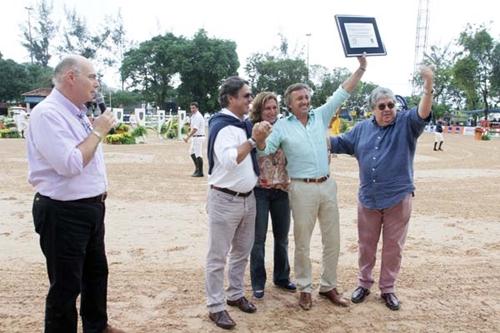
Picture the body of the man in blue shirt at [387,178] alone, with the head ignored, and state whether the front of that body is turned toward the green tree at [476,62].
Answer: no

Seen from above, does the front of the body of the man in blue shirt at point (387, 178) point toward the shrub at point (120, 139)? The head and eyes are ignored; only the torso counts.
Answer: no

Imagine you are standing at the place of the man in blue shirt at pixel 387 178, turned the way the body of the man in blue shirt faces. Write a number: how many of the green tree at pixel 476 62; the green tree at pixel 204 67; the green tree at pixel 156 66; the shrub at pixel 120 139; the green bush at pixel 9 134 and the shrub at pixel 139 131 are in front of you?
0

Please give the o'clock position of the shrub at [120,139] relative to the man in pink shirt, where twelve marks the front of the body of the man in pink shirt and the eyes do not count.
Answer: The shrub is roughly at 9 o'clock from the man in pink shirt.

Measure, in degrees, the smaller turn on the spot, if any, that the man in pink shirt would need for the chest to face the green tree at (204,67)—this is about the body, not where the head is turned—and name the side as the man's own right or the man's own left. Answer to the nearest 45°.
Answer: approximately 90° to the man's own left

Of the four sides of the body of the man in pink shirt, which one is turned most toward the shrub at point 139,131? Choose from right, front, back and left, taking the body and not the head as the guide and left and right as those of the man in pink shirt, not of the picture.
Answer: left

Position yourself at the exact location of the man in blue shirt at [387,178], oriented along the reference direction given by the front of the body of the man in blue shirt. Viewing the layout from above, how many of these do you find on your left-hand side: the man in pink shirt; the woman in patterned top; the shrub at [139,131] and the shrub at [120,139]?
0

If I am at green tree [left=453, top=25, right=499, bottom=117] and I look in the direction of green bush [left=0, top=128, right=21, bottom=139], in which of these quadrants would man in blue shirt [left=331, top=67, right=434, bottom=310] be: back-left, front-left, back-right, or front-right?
front-left

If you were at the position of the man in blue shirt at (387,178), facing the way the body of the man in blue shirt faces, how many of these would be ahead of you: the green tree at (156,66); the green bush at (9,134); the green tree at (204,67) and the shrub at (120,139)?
0

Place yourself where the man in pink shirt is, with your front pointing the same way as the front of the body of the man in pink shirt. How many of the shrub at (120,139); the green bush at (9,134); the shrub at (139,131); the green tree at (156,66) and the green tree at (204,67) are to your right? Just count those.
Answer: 0

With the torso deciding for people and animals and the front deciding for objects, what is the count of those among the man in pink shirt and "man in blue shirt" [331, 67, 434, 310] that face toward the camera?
1

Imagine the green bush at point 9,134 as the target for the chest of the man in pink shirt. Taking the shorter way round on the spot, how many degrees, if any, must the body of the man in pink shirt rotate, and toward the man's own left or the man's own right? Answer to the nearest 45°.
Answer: approximately 90° to the man's own left

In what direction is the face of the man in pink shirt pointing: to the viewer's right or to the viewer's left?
to the viewer's right

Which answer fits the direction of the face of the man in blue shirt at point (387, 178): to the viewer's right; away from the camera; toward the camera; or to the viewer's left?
toward the camera

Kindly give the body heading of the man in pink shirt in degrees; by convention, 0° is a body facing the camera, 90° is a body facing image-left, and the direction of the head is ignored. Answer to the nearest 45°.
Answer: approximately 270°

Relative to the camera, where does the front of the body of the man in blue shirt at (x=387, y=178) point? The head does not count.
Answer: toward the camera

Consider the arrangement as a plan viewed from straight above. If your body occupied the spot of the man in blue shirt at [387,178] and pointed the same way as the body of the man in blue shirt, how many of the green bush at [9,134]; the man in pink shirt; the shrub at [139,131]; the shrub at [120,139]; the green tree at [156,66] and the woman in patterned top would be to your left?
0

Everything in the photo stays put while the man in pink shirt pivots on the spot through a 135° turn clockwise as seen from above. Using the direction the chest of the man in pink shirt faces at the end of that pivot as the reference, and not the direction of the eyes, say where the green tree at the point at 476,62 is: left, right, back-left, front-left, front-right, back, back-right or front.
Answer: back

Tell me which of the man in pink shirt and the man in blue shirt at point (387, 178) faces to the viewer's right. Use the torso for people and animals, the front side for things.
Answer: the man in pink shirt

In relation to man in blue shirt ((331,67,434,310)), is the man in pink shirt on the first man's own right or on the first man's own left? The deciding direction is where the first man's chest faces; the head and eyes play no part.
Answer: on the first man's own right
